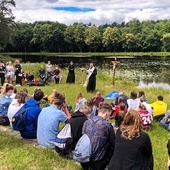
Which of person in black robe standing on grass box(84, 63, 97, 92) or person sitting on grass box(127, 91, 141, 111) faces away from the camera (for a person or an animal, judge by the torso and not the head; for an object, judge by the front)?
the person sitting on grass

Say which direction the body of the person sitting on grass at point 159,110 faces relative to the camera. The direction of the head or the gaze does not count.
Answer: away from the camera

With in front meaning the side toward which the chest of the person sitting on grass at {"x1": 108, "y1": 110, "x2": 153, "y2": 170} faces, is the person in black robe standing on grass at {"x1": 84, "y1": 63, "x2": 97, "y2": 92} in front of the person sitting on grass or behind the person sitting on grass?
in front

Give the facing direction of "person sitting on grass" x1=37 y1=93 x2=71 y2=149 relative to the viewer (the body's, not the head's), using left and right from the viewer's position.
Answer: facing away from the viewer and to the right of the viewer

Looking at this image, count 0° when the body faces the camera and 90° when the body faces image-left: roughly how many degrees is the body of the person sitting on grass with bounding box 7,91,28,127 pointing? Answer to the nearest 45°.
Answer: approximately 225°

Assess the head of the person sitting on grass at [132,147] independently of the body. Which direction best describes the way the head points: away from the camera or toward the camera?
away from the camera

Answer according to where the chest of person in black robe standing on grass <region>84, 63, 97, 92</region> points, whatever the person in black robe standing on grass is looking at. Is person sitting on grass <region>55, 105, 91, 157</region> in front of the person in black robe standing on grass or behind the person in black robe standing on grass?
in front

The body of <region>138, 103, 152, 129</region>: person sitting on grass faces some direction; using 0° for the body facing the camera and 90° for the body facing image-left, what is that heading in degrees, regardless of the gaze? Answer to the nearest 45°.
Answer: approximately 135°

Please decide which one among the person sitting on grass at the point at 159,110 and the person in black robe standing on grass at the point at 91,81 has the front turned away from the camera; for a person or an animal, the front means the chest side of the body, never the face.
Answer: the person sitting on grass

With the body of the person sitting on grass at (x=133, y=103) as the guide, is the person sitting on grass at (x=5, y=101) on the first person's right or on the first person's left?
on the first person's left

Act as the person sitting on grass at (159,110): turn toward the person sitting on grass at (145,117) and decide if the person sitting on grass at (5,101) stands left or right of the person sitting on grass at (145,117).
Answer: right

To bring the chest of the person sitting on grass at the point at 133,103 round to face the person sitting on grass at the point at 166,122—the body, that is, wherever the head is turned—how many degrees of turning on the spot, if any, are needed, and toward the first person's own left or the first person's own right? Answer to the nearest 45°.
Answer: approximately 90° to the first person's own right

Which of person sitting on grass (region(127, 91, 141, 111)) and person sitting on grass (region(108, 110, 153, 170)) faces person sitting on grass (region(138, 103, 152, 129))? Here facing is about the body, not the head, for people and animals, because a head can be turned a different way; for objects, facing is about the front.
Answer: person sitting on grass (region(108, 110, 153, 170))

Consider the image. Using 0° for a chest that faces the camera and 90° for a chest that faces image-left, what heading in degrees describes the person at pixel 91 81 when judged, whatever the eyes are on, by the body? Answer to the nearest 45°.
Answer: approximately 45°

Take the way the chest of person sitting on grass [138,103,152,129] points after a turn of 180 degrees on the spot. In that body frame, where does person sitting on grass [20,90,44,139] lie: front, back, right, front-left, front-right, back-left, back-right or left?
right

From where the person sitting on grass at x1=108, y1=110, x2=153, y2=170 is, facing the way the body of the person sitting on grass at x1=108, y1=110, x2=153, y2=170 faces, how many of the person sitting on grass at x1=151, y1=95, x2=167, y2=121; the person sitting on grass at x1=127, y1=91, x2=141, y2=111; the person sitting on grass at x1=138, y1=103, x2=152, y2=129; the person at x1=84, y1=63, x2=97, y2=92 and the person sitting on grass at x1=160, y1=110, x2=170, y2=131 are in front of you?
5

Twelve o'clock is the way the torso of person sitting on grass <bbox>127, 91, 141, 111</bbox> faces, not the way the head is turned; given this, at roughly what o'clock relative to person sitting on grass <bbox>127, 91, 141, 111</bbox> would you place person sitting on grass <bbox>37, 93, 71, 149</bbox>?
person sitting on grass <bbox>37, 93, 71, 149</bbox> is roughly at 7 o'clock from person sitting on grass <bbox>127, 91, 141, 111</bbox>.
